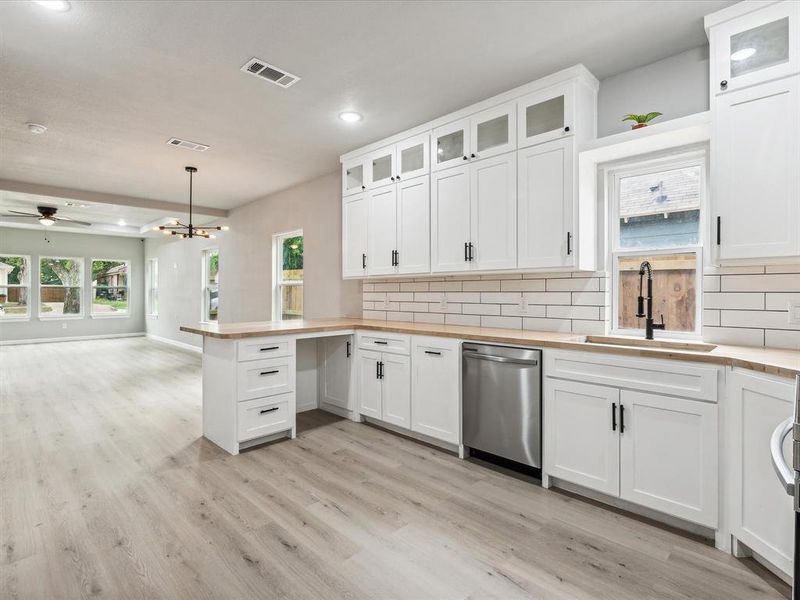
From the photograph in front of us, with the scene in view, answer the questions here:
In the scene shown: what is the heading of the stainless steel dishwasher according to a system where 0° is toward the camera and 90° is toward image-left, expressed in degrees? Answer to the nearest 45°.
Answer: approximately 45°

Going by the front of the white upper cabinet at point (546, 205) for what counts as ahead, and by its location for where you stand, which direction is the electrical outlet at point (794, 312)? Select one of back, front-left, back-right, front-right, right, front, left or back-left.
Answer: back-left

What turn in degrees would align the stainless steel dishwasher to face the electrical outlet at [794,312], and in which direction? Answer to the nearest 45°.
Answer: approximately 135° to its left

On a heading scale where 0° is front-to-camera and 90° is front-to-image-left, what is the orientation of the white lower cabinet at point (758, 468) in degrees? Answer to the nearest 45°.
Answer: approximately 45°

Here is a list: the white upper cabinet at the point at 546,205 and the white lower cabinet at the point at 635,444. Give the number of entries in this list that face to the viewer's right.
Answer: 0

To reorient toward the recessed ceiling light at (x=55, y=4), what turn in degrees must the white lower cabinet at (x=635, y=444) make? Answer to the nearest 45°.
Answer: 0° — it already faces it

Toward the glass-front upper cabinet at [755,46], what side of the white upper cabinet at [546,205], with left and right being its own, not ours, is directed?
left

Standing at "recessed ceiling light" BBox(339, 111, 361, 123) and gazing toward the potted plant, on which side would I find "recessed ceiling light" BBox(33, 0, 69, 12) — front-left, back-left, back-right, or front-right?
back-right

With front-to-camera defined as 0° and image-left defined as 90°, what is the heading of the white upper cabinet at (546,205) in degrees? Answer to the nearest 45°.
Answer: approximately 45°

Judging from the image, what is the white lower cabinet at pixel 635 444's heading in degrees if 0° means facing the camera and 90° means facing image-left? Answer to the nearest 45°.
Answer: approximately 45°

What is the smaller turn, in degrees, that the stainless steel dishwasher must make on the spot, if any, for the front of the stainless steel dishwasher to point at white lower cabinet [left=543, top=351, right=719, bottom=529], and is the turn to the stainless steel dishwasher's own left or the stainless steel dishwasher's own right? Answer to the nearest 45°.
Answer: approximately 90° to the stainless steel dishwasher's own left

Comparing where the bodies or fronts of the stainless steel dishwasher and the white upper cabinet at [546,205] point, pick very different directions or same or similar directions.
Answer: same or similar directions

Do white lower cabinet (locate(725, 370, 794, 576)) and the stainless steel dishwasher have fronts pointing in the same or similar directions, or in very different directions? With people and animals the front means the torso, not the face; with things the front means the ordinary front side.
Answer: same or similar directions

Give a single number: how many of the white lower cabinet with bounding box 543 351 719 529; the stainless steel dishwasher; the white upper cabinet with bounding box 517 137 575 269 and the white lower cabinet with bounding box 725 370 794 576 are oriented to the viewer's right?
0
